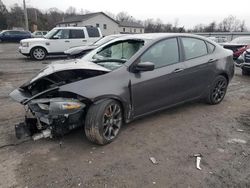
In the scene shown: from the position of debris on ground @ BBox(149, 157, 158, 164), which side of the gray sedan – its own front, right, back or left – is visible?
left

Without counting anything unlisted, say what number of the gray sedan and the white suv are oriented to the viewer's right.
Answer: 0

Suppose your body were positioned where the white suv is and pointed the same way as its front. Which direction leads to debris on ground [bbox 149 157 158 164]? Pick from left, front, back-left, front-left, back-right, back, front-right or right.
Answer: left

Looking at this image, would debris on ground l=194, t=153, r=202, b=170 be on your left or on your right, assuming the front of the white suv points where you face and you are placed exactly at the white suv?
on your left

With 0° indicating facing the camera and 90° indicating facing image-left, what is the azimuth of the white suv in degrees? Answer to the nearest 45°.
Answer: approximately 90°
